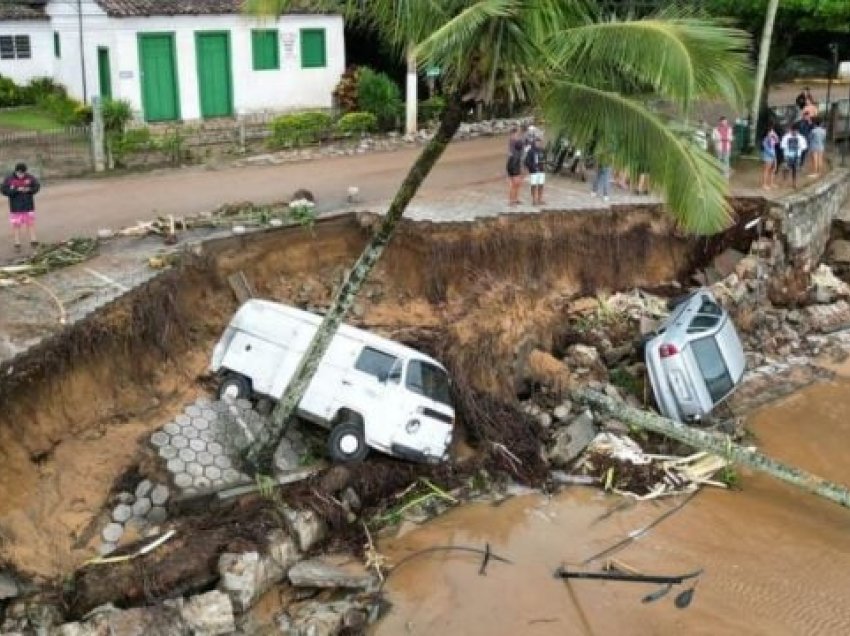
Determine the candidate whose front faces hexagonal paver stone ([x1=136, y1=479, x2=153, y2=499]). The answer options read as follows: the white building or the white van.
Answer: the white building

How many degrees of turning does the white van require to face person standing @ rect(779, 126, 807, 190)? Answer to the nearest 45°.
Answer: approximately 90° to its left

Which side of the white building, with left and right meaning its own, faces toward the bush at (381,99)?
left

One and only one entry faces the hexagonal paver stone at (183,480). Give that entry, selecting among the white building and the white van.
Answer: the white building

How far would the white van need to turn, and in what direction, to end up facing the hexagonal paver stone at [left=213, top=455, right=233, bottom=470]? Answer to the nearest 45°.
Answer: approximately 90° to its right

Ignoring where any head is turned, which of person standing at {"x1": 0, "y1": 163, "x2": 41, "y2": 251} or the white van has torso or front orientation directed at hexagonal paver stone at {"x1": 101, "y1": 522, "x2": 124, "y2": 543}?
the person standing

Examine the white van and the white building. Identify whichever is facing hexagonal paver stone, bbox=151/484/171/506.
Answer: the white building

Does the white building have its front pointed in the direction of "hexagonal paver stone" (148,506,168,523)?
yes

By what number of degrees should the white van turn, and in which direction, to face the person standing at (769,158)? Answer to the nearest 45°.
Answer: approximately 90° to its left

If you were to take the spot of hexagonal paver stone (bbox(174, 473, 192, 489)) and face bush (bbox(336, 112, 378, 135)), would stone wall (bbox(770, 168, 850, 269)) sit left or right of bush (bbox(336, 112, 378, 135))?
right

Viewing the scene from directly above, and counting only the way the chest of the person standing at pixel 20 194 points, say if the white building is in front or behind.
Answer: behind

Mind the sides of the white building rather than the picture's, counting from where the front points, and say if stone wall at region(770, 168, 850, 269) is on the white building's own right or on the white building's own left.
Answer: on the white building's own left

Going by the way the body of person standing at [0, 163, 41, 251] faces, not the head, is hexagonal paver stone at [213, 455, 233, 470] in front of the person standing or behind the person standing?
in front

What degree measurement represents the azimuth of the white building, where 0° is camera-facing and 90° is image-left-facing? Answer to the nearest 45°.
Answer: approximately 0°

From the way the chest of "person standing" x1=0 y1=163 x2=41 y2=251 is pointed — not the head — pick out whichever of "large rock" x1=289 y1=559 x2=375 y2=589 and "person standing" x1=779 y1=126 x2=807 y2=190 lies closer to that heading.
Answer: the large rock

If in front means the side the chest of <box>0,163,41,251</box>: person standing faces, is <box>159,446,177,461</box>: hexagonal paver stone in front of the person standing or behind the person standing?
in front
